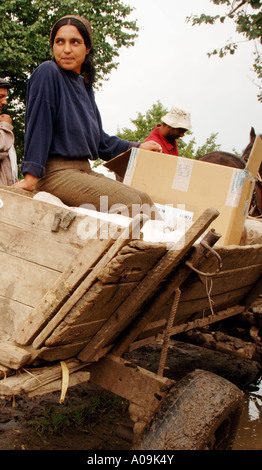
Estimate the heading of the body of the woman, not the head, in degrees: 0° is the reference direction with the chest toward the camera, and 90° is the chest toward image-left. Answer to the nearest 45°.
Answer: approximately 315°

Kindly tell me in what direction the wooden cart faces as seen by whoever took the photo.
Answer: facing away from the viewer and to the right of the viewer

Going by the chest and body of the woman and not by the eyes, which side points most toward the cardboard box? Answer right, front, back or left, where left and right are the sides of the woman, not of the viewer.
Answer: left

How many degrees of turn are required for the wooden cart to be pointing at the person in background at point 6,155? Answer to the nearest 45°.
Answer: approximately 90° to its left

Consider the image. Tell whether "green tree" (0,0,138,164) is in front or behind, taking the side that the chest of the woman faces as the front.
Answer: behind

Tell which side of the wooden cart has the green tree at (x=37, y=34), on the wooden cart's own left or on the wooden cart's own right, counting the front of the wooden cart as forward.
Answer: on the wooden cart's own left
